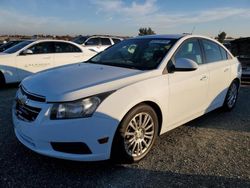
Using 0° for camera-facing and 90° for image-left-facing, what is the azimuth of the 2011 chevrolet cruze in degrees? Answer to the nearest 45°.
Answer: approximately 45°

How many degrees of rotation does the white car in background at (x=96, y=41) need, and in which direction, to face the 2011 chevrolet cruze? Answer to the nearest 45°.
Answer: approximately 45° to its left

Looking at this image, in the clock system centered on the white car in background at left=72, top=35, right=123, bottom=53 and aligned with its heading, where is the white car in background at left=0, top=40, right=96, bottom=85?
the white car in background at left=0, top=40, right=96, bottom=85 is roughly at 11 o'clock from the white car in background at left=72, top=35, right=123, bottom=53.

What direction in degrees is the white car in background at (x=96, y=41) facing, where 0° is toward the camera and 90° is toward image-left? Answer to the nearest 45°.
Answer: approximately 45°

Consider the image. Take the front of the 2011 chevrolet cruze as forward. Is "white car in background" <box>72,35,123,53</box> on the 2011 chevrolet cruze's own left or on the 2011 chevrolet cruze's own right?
on the 2011 chevrolet cruze's own right

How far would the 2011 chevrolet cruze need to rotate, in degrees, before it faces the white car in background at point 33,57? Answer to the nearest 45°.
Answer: approximately 90° to its right
